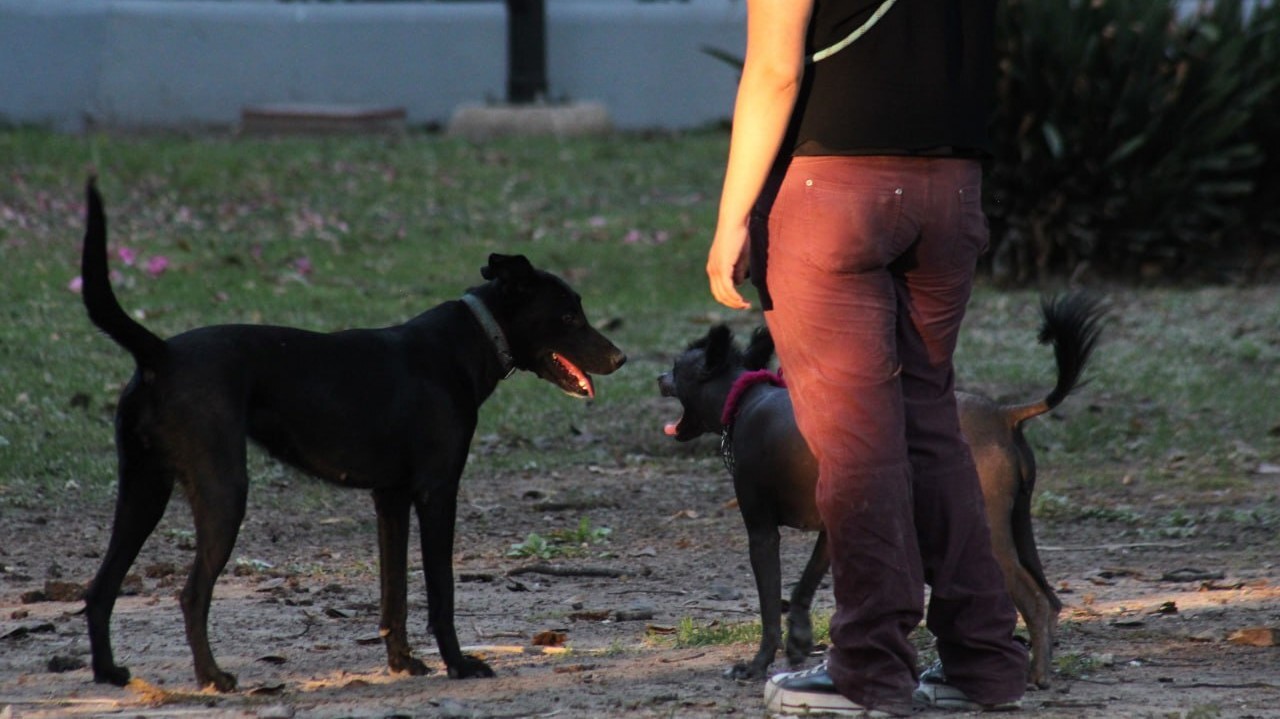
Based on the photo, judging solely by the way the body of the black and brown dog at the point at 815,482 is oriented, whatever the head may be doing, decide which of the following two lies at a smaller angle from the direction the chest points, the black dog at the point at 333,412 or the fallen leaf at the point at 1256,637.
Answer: the black dog

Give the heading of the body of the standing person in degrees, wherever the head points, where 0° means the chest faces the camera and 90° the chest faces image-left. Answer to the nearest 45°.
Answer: approximately 135°

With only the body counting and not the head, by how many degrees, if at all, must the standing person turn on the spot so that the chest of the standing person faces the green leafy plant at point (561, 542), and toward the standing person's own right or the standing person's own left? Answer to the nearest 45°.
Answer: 0° — they already face it

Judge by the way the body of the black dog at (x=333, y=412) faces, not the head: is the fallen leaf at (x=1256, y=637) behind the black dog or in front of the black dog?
in front

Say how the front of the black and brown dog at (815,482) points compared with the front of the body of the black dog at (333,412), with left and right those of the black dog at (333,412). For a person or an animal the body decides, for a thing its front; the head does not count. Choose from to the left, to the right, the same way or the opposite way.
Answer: the opposite way

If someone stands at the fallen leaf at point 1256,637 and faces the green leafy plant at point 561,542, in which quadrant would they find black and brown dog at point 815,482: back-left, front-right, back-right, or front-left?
front-left

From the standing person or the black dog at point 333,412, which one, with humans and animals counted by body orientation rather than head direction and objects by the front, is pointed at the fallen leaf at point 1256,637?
the black dog

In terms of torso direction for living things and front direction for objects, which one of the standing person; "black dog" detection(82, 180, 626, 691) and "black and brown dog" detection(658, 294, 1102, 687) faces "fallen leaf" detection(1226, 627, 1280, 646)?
"black dog" detection(82, 180, 626, 691)

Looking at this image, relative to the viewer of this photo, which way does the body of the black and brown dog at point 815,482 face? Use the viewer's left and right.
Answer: facing to the left of the viewer

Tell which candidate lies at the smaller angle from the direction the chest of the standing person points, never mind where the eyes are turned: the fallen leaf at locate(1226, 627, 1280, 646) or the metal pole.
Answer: the metal pole

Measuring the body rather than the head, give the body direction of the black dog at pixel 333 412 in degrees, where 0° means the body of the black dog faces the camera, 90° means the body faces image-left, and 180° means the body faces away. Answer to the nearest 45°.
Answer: approximately 270°

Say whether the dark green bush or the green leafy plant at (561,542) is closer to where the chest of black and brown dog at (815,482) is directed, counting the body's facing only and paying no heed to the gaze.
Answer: the green leafy plant

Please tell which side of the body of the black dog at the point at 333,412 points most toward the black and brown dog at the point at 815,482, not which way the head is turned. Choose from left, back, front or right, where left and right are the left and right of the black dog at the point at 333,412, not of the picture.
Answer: front

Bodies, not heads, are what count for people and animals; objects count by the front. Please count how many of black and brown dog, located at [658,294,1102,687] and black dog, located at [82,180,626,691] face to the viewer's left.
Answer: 1
